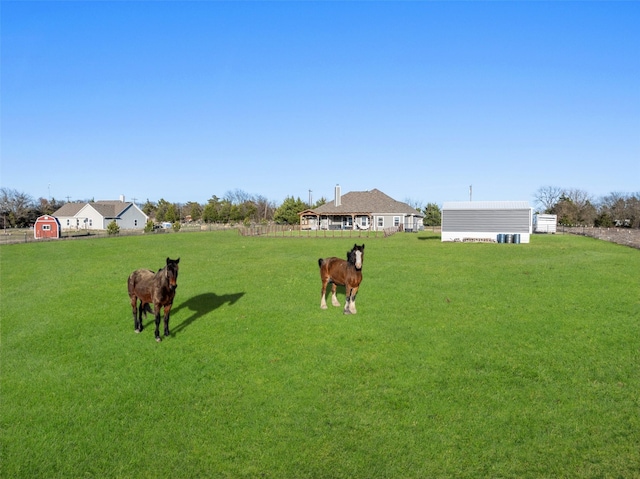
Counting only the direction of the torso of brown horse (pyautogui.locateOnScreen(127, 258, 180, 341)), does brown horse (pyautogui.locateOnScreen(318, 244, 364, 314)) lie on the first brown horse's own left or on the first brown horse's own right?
on the first brown horse's own left

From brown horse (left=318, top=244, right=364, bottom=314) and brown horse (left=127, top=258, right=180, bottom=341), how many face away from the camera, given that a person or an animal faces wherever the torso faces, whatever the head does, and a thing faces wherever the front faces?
0

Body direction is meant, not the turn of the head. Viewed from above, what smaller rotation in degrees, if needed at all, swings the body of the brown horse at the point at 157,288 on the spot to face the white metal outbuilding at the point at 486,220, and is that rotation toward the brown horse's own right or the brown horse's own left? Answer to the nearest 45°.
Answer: approximately 90° to the brown horse's own left

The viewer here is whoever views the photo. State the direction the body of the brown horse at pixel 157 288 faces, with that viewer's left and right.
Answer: facing the viewer and to the right of the viewer

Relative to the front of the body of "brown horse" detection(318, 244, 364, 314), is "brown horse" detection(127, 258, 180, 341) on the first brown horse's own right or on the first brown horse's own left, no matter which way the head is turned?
on the first brown horse's own right

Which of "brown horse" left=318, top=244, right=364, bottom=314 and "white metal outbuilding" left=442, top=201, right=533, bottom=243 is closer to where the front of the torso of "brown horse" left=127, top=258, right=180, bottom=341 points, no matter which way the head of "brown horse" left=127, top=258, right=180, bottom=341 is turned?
the brown horse

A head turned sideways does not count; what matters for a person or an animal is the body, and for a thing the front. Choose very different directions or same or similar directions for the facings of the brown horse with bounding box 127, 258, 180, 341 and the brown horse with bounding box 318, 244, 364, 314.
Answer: same or similar directions

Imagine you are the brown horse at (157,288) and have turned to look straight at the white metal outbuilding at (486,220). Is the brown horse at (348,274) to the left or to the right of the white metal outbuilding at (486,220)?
right
